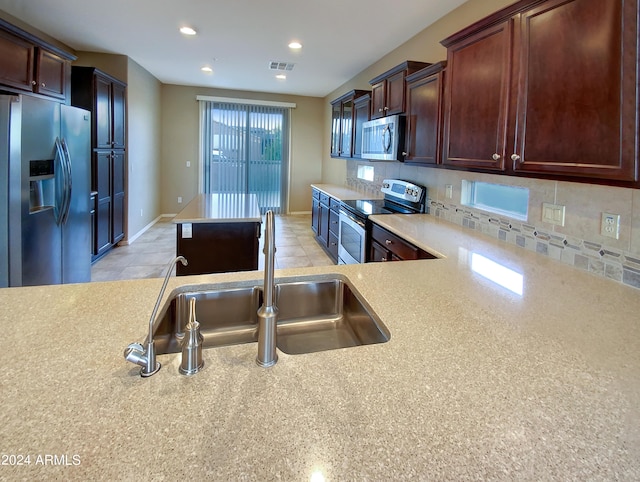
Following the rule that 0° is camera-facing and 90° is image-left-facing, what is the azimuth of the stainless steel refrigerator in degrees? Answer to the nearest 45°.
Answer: approximately 315°

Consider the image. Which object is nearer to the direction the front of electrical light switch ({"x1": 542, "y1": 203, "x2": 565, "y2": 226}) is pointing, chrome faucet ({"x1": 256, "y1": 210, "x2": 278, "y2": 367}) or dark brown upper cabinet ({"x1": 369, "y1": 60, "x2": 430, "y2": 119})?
the chrome faucet

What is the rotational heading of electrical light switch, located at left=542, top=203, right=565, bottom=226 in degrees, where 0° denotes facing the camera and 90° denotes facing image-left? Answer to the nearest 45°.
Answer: approximately 45°
